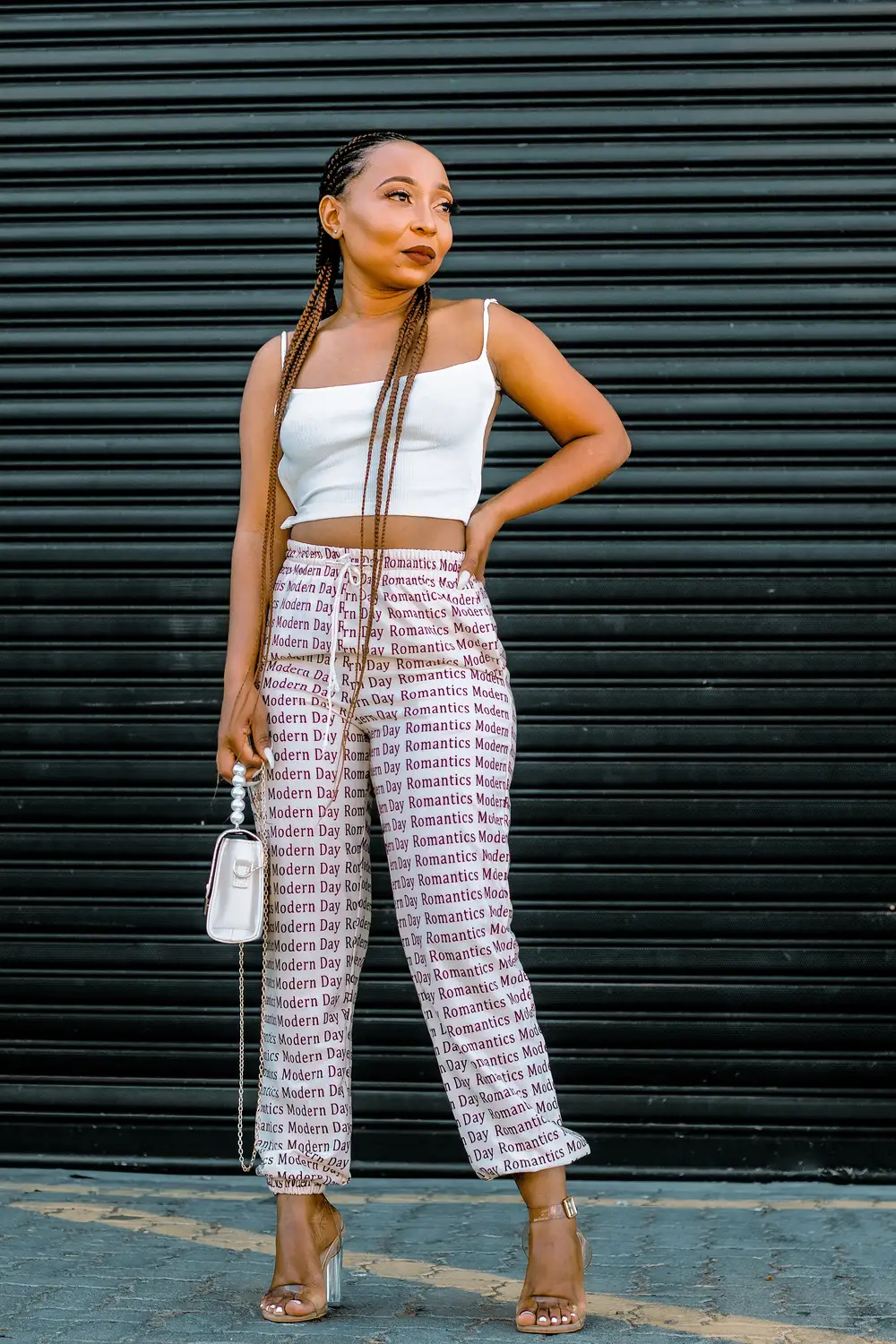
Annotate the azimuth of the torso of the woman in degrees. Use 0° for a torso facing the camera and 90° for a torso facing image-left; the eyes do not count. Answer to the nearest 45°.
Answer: approximately 0°

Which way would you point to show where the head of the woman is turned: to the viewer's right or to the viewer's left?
to the viewer's right
